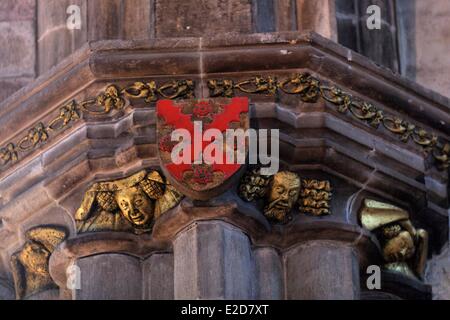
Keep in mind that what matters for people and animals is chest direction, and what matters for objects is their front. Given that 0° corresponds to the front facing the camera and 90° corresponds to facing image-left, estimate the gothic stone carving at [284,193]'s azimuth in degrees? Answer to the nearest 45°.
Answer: approximately 0°

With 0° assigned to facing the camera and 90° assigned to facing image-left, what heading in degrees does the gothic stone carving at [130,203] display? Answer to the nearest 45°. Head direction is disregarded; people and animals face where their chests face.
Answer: approximately 0°

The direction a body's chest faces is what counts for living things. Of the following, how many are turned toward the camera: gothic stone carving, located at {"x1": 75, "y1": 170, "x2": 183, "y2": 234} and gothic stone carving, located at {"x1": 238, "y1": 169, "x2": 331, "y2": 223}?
2

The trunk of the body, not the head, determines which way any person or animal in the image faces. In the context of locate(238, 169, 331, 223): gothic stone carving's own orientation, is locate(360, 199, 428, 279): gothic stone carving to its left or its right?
on its left

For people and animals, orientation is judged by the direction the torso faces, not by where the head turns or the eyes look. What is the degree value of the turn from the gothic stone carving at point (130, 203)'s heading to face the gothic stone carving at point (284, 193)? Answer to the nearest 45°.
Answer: approximately 90° to its left

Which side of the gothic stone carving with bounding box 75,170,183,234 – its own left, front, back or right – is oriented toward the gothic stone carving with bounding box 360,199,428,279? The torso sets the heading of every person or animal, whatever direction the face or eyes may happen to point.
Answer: left

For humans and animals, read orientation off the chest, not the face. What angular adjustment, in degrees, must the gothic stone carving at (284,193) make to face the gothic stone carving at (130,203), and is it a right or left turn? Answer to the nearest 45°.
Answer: approximately 90° to its right
